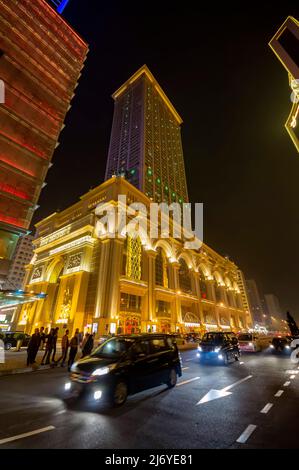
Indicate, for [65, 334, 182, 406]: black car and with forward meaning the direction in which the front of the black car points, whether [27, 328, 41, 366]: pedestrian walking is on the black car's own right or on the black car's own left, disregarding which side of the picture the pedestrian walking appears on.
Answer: on the black car's own right

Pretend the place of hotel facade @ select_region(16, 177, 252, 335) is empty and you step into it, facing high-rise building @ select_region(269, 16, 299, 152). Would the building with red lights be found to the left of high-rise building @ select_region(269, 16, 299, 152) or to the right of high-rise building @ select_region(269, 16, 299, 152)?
right

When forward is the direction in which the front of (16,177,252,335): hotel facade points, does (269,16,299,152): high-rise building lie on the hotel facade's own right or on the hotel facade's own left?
on the hotel facade's own left

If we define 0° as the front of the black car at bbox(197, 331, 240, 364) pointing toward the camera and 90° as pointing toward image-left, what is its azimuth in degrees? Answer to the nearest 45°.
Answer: approximately 45°

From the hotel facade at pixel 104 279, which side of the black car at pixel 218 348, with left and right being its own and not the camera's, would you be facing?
right

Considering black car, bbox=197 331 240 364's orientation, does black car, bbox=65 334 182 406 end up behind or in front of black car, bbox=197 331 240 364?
in front
